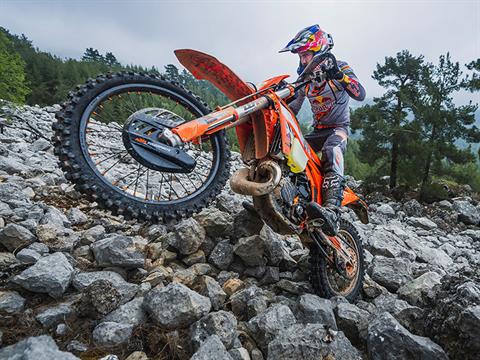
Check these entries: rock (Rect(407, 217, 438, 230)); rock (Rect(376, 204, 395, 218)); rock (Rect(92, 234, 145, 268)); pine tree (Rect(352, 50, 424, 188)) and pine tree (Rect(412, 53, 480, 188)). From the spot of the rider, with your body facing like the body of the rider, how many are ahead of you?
1

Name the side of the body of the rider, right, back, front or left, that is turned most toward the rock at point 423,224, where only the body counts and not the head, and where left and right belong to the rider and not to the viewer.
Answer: back

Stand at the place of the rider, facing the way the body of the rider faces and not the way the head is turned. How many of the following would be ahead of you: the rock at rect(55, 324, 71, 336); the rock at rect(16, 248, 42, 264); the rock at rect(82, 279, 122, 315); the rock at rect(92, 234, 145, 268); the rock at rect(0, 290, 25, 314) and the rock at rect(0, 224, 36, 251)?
6

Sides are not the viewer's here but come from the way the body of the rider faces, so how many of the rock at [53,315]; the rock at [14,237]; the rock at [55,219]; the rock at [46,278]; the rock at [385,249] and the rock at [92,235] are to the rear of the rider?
1

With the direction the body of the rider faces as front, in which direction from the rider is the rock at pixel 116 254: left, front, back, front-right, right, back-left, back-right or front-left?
front

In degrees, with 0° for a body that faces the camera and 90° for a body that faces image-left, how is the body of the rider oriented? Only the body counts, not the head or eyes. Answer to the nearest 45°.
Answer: approximately 45°

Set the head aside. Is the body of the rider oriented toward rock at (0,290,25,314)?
yes

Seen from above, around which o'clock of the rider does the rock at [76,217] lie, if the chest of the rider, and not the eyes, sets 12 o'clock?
The rock is roughly at 1 o'clock from the rider.

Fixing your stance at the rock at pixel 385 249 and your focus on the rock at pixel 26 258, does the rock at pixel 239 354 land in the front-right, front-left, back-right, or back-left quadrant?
front-left

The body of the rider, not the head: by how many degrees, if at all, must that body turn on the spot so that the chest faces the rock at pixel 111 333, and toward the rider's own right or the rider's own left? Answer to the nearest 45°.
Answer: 0° — they already face it

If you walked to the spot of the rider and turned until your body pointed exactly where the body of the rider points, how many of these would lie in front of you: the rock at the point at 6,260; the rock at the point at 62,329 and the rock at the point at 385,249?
2

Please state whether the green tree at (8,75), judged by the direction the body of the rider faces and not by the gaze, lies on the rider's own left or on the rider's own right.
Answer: on the rider's own right

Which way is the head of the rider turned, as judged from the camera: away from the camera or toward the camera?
toward the camera

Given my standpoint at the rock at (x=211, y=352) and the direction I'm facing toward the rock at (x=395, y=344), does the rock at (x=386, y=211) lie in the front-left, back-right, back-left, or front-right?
front-left

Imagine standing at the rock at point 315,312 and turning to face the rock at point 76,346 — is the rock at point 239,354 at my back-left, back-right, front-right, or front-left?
front-left

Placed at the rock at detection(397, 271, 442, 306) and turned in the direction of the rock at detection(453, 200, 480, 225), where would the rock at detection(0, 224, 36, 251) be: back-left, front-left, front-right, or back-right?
back-left

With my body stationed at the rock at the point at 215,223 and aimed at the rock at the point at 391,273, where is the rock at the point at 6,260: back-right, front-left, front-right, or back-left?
back-right

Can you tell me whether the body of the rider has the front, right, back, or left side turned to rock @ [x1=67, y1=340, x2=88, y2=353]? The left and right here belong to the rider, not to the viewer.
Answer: front
